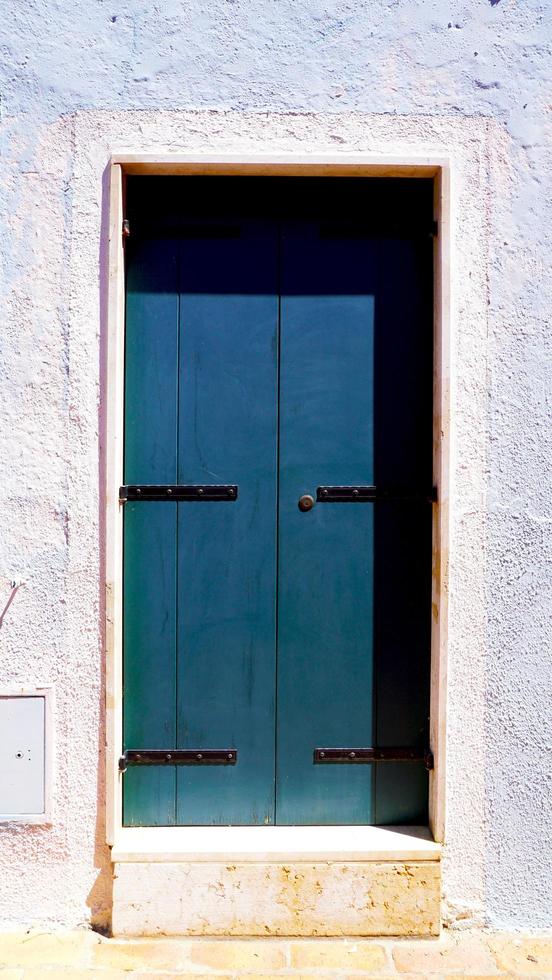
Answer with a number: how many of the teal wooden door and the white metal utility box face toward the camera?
2

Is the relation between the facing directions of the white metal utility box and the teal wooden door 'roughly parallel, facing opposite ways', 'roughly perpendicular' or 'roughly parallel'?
roughly parallel

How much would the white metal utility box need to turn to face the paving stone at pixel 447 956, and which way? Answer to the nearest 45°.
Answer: approximately 90° to its left

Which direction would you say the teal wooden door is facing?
toward the camera
